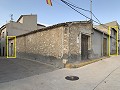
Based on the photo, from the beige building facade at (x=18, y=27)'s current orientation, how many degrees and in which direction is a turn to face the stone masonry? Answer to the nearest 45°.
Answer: approximately 45° to its left

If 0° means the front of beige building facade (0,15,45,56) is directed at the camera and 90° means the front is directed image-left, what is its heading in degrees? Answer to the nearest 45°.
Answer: approximately 45°
